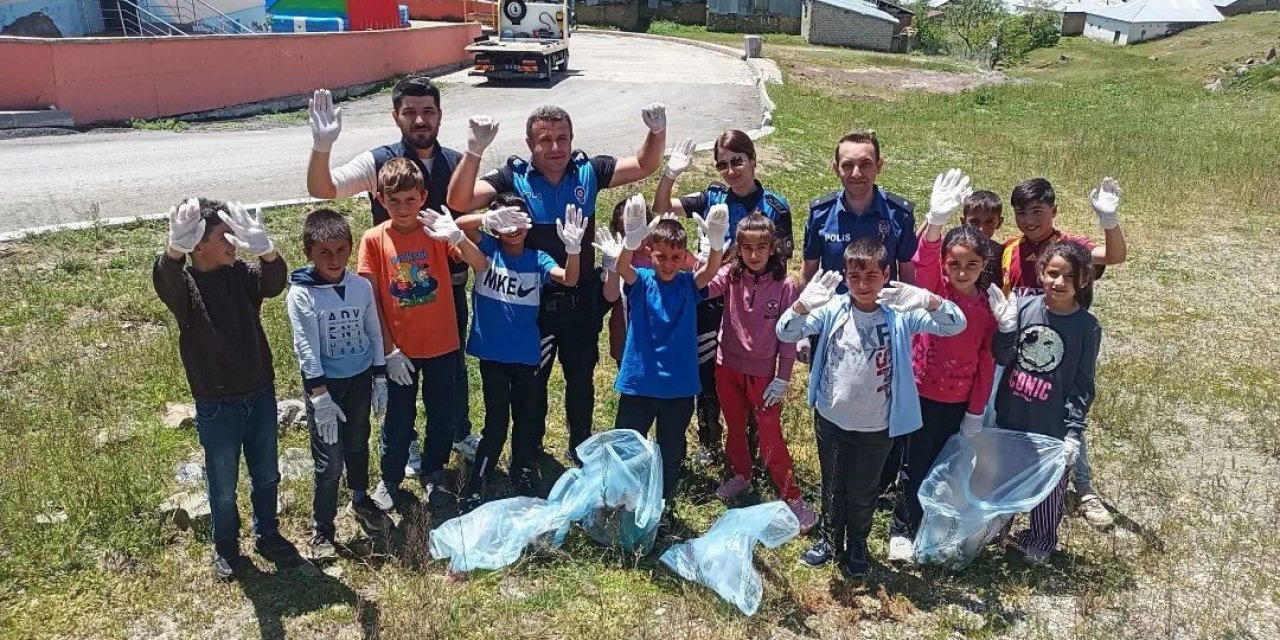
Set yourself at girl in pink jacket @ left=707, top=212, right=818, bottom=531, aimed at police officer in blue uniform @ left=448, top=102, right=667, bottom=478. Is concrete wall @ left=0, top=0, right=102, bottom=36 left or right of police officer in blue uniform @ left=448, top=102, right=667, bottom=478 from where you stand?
right

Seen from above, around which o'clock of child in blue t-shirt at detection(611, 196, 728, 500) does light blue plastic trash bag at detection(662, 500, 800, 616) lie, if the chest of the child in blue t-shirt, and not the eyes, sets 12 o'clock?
The light blue plastic trash bag is roughly at 11 o'clock from the child in blue t-shirt.

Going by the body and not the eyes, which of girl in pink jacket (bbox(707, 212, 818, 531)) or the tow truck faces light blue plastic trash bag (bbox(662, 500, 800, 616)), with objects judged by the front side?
the girl in pink jacket

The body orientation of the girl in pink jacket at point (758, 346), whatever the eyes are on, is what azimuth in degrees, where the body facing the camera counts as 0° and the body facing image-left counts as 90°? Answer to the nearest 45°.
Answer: approximately 0°

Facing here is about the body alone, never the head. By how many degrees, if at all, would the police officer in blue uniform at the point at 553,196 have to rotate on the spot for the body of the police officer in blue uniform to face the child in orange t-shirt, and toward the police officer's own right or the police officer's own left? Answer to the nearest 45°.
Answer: approximately 45° to the police officer's own right

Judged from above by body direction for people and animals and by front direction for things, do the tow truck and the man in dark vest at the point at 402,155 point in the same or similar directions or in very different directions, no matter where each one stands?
very different directions

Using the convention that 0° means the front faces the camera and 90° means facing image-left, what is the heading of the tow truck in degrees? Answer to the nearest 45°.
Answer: approximately 180°

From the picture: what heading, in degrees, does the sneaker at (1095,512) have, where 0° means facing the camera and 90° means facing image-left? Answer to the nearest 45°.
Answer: approximately 315°

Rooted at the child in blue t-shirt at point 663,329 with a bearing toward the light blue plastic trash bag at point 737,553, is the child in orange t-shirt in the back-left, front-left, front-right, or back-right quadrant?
back-right
